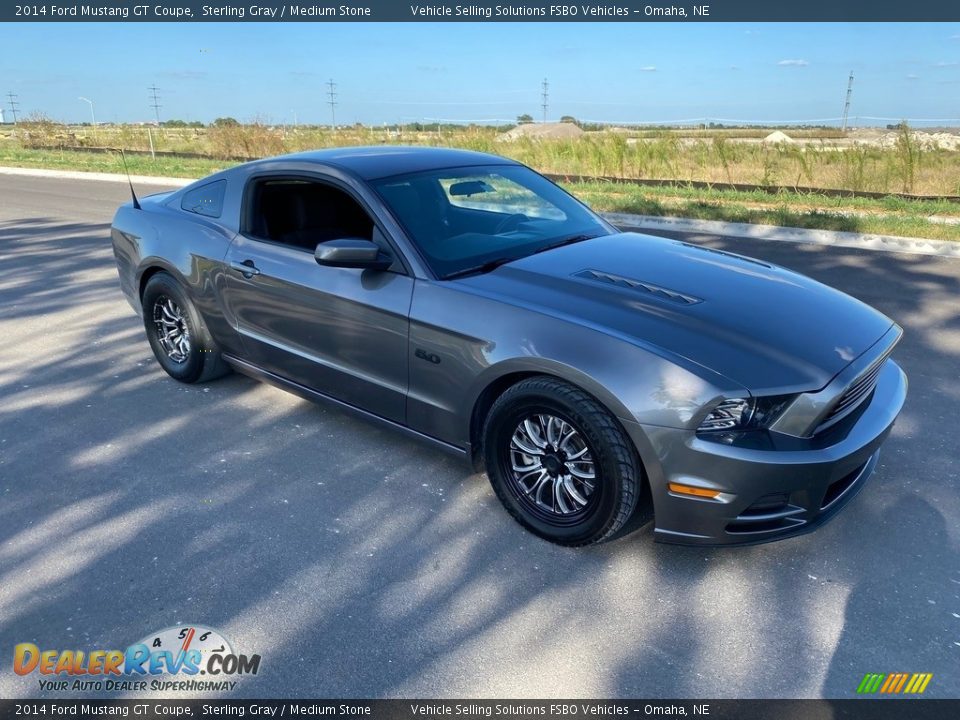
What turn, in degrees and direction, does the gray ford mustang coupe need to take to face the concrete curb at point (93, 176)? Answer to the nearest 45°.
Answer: approximately 180°

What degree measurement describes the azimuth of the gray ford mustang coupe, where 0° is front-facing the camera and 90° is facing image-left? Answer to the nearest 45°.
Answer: approximately 315°

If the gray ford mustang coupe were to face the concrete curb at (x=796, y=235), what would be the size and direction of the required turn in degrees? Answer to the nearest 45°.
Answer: approximately 90° to its left
